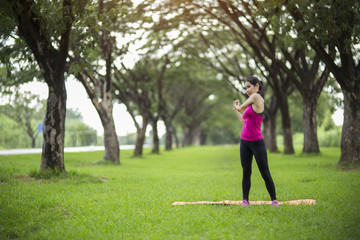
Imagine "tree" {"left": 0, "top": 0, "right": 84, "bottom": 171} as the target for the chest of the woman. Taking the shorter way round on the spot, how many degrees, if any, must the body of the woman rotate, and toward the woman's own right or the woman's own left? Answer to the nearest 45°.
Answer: approximately 90° to the woman's own right

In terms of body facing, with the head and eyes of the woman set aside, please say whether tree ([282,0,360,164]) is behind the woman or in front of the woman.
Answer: behind

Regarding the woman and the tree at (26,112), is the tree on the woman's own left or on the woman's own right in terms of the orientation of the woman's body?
on the woman's own right

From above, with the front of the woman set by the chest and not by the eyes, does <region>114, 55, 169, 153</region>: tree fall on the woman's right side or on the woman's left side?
on the woman's right side

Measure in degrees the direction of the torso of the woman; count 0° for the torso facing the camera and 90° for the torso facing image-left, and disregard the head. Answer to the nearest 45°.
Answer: approximately 45°

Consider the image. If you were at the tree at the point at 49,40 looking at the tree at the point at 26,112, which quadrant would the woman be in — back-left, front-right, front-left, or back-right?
back-right

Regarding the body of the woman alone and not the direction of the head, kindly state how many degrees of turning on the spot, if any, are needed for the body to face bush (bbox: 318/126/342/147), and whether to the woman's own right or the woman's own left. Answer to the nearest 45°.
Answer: approximately 135° to the woman's own right
